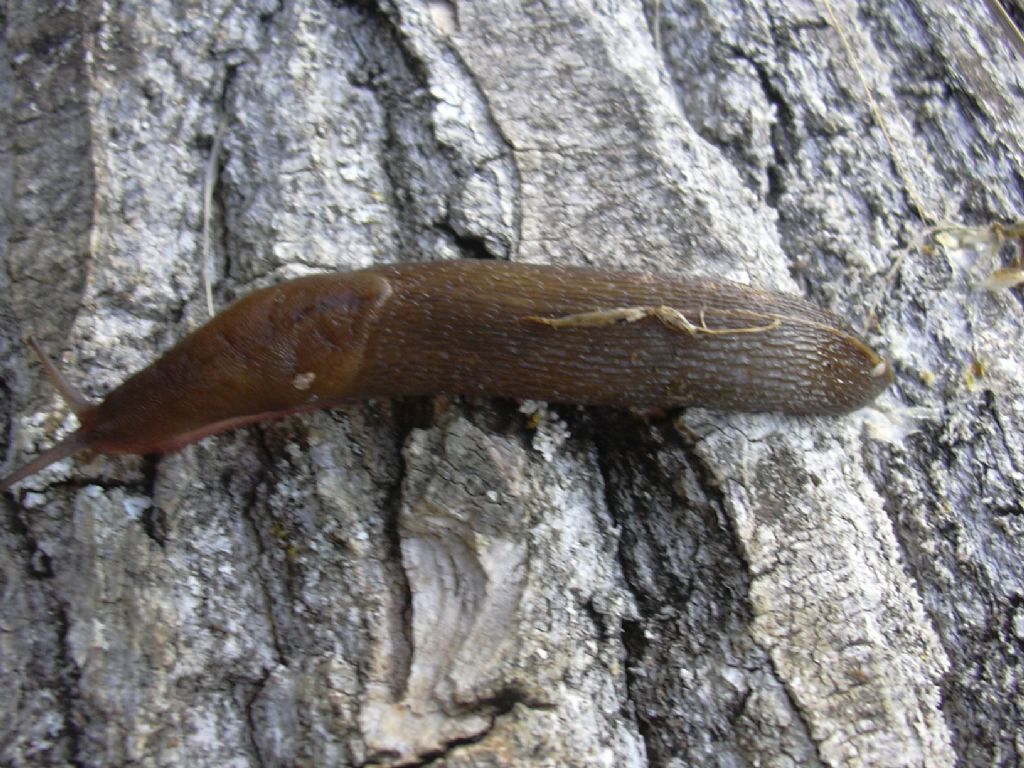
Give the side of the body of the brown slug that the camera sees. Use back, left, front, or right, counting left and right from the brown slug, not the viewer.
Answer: left
